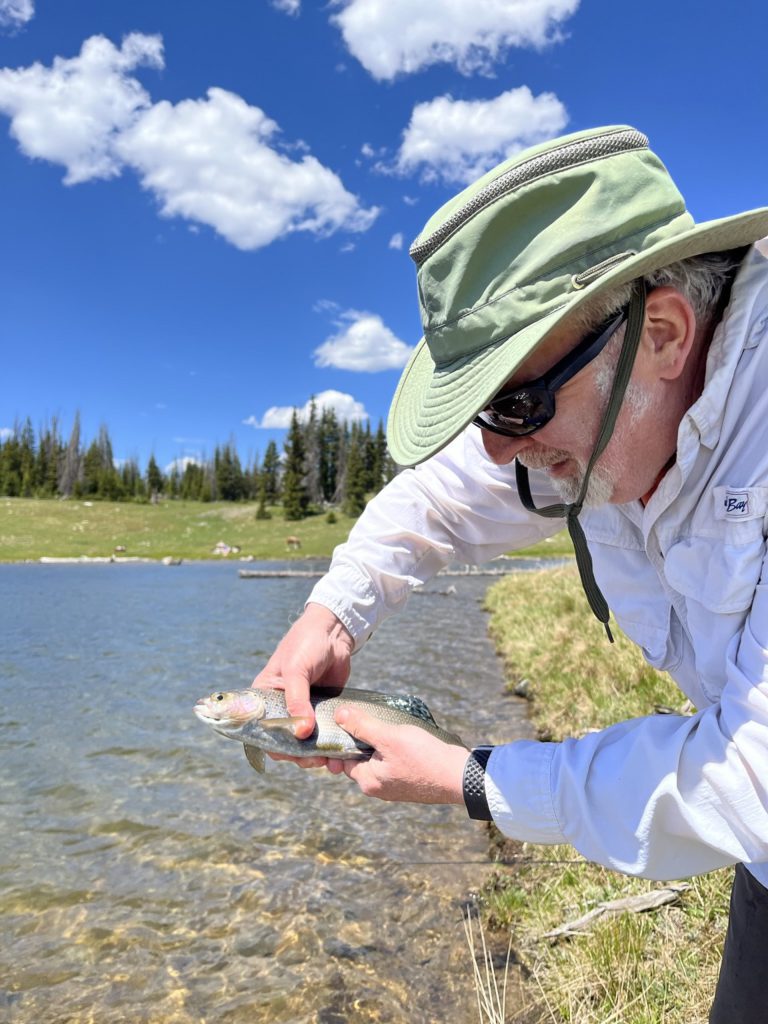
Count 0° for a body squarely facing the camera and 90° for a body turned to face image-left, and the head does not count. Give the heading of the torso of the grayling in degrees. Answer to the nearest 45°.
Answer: approximately 90°
